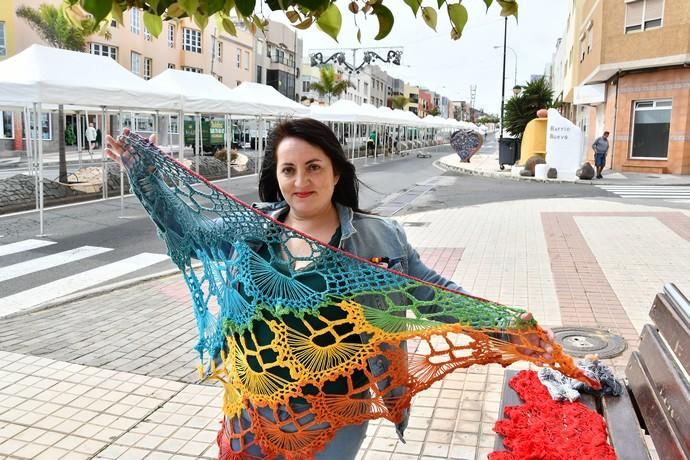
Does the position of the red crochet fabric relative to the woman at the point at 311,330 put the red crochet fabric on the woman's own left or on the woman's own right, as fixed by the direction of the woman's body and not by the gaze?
on the woman's own left

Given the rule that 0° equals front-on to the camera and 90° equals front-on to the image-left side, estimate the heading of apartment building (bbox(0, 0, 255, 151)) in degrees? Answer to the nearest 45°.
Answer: approximately 315°

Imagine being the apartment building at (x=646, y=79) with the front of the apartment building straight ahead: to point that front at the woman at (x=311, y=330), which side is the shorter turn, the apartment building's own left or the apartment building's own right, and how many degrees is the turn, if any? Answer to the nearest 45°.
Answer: approximately 45° to the apartment building's own left

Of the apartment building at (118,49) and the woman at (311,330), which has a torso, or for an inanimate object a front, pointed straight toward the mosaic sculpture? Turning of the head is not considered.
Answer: the apartment building

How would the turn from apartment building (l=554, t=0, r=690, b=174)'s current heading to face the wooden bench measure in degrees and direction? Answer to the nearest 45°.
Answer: approximately 45° to its left

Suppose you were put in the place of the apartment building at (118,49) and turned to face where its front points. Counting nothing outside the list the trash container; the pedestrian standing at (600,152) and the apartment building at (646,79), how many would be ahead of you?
3

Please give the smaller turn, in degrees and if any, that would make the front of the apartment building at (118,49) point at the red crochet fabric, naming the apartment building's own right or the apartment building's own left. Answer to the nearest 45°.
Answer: approximately 45° to the apartment building's own right

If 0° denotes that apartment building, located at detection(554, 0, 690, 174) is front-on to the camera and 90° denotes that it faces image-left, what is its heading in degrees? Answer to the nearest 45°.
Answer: approximately 45°
